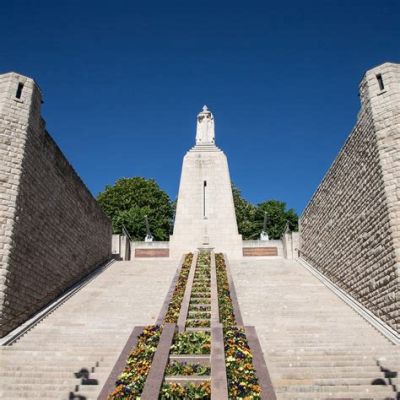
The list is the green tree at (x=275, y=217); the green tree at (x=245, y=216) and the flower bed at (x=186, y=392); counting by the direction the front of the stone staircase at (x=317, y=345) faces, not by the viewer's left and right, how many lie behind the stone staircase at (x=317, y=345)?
2

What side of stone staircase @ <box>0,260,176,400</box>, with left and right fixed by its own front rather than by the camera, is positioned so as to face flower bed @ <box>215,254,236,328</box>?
left

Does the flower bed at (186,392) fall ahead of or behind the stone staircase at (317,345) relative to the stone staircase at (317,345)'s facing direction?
ahead

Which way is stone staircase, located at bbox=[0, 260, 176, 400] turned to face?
toward the camera

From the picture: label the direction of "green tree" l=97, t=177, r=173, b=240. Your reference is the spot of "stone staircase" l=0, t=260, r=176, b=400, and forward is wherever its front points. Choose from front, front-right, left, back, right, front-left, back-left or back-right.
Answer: back

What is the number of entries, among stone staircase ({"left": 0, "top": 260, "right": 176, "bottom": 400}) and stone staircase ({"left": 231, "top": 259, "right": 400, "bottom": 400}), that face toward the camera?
2

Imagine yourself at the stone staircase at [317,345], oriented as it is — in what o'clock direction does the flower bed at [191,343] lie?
The flower bed is roughly at 2 o'clock from the stone staircase.

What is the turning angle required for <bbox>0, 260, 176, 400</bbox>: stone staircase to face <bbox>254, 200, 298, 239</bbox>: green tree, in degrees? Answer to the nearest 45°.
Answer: approximately 135° to its left

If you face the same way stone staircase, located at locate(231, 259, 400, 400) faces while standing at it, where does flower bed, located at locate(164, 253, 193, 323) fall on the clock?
The flower bed is roughly at 4 o'clock from the stone staircase.
